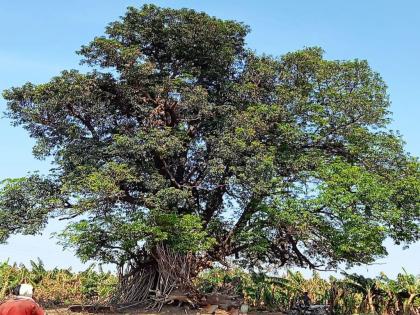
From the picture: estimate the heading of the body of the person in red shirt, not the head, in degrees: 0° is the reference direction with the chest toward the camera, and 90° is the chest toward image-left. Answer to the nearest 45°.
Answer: approximately 180°
